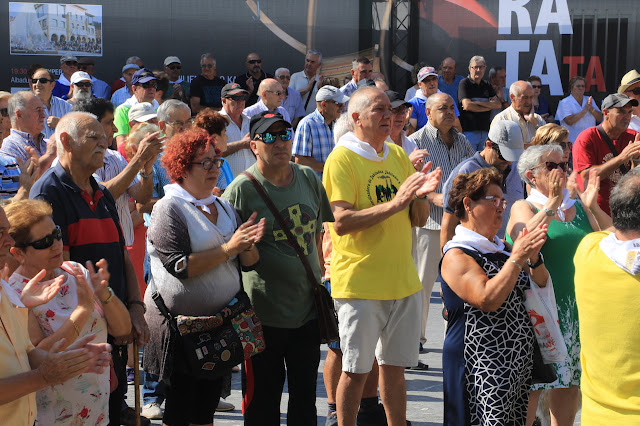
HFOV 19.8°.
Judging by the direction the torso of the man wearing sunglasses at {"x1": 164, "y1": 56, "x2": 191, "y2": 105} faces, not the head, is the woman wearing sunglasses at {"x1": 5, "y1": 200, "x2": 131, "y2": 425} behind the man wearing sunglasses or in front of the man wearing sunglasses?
in front

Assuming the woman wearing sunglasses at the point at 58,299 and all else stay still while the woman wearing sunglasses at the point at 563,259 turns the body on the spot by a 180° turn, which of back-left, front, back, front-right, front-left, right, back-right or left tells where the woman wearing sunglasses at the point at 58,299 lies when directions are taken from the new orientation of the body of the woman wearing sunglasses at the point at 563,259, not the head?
left

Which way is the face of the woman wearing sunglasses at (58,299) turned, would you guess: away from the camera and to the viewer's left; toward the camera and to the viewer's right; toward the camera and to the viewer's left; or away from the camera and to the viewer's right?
toward the camera and to the viewer's right

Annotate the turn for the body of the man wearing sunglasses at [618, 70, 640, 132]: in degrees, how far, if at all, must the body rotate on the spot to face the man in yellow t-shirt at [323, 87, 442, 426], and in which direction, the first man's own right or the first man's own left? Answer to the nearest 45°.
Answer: approximately 45° to the first man's own right

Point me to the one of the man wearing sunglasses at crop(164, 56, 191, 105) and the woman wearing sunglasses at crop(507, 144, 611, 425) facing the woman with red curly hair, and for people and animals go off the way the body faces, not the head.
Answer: the man wearing sunglasses

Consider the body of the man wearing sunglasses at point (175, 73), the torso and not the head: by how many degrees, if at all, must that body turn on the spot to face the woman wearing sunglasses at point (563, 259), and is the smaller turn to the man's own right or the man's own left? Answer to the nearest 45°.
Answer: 0° — they already face them

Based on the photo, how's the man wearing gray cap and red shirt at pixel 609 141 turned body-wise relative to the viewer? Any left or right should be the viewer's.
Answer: facing the viewer and to the right of the viewer

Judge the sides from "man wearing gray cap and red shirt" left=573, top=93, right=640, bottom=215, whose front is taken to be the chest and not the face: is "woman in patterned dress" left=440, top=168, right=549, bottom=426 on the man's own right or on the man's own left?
on the man's own right

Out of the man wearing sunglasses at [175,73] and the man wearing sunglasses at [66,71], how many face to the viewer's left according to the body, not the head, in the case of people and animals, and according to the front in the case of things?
0
